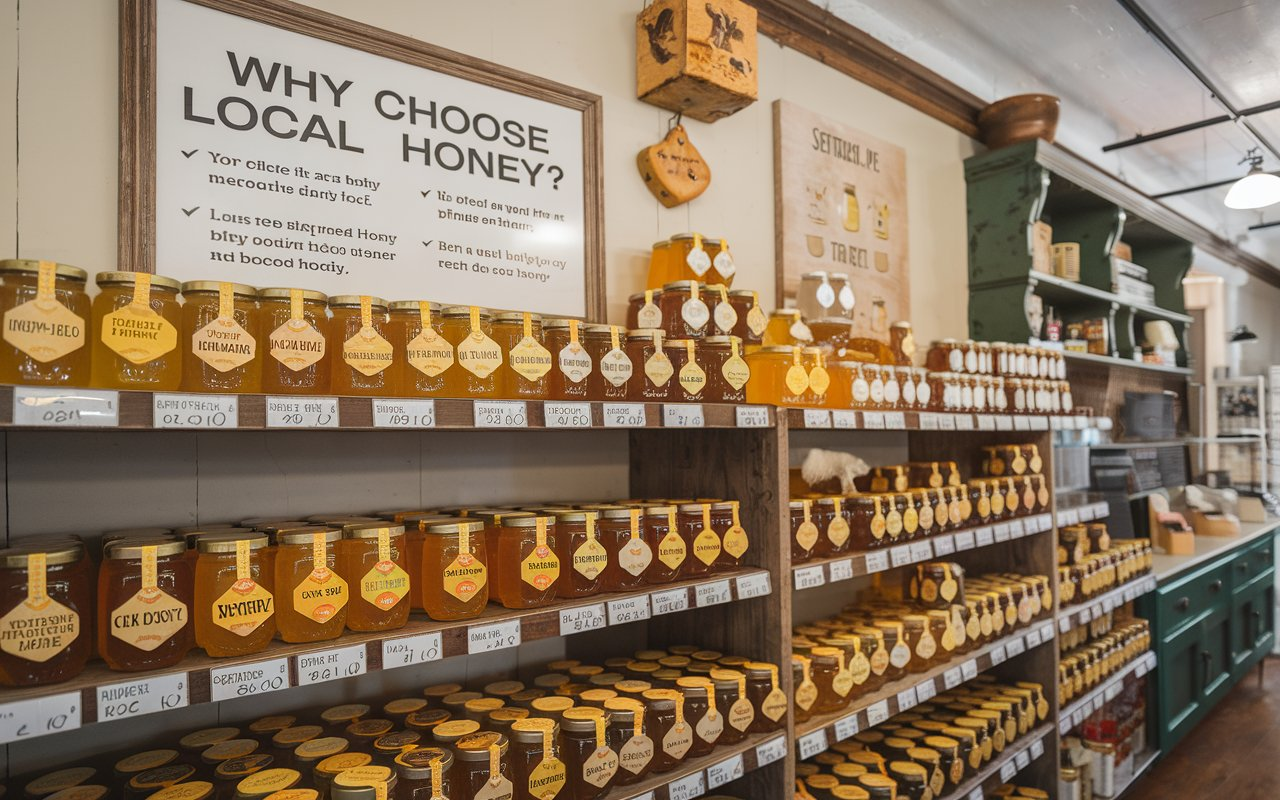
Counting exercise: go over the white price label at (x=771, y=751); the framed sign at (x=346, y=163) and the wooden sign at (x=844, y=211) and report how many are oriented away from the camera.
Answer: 0

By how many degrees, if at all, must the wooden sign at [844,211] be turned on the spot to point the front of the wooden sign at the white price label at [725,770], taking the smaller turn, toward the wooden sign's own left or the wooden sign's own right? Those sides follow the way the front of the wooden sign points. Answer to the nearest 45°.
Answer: approximately 45° to the wooden sign's own right

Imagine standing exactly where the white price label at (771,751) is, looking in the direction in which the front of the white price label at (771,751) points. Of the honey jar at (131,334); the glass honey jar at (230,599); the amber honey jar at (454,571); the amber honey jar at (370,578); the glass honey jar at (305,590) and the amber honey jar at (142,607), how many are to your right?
6

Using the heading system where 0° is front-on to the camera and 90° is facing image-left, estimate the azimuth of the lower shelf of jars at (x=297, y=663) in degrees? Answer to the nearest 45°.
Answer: approximately 315°

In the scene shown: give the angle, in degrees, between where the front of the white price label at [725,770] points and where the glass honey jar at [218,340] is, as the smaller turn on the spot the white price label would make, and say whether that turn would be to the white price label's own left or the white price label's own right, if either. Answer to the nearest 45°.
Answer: approximately 90° to the white price label's own right

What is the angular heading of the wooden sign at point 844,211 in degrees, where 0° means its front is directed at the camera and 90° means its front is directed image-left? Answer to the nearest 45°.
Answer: approximately 315°
